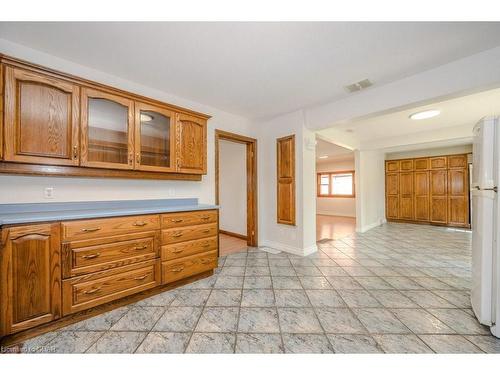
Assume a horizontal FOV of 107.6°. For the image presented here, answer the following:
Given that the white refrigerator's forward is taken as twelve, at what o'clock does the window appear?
The window is roughly at 2 o'clock from the white refrigerator.

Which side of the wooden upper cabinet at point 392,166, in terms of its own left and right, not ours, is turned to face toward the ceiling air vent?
front

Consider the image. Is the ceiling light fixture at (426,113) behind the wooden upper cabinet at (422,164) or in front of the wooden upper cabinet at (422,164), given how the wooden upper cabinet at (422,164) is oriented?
in front

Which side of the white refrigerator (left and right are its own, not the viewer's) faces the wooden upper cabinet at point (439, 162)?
right

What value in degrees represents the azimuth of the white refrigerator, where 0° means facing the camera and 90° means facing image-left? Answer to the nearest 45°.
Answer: approximately 90°

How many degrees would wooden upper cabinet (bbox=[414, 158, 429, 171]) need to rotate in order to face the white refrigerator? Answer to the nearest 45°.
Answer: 0° — it already faces it

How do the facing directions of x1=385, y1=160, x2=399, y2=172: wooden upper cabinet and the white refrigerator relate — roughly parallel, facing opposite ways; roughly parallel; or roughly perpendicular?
roughly perpendicular

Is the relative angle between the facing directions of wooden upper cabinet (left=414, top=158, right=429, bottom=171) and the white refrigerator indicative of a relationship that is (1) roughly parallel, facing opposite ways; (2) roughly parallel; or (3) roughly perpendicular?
roughly perpendicular

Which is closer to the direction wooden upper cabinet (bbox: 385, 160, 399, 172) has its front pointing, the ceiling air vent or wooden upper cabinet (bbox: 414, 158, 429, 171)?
the ceiling air vent

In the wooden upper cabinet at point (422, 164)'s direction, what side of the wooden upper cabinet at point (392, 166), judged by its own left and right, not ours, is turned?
left

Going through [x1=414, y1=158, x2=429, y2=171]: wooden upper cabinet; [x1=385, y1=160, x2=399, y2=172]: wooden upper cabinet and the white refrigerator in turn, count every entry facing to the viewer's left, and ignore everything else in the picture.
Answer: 1

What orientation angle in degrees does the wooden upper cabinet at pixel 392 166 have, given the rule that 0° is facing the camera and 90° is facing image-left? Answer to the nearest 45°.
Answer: approximately 0°
